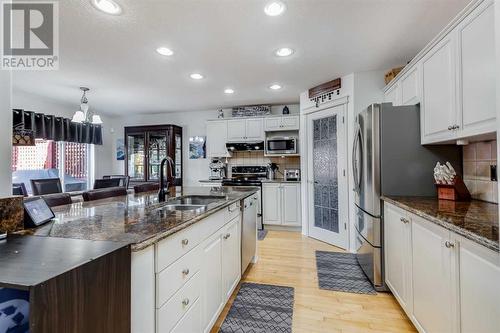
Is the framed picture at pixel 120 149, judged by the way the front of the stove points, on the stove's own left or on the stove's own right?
on the stove's own right

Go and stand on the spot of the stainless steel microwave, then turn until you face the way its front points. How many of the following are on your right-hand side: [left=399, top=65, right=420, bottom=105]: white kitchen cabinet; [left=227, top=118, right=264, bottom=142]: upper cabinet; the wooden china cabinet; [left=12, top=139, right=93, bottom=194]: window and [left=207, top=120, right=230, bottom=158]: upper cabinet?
4

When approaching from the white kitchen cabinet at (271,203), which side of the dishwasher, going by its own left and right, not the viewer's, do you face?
left

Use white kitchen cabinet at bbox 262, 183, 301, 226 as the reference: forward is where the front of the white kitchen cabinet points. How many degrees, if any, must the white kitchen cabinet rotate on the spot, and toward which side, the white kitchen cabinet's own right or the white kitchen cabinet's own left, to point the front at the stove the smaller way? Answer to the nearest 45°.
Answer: approximately 135° to the white kitchen cabinet's own right

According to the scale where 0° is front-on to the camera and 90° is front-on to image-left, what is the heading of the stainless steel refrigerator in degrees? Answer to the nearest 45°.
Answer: approximately 90°

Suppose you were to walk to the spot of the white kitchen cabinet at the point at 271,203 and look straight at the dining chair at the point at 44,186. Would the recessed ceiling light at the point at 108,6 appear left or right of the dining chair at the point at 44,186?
left

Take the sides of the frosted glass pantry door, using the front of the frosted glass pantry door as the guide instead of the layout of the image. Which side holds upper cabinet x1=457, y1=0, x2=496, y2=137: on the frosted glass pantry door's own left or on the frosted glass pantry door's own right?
on the frosted glass pantry door's own left

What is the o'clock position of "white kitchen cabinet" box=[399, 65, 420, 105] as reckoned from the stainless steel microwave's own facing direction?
The white kitchen cabinet is roughly at 11 o'clock from the stainless steel microwave.

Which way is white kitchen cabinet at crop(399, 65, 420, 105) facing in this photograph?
to the viewer's left

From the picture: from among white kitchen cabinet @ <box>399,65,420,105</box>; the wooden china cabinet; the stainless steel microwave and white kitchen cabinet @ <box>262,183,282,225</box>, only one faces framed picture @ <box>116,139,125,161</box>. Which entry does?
white kitchen cabinet @ <box>399,65,420,105</box>
